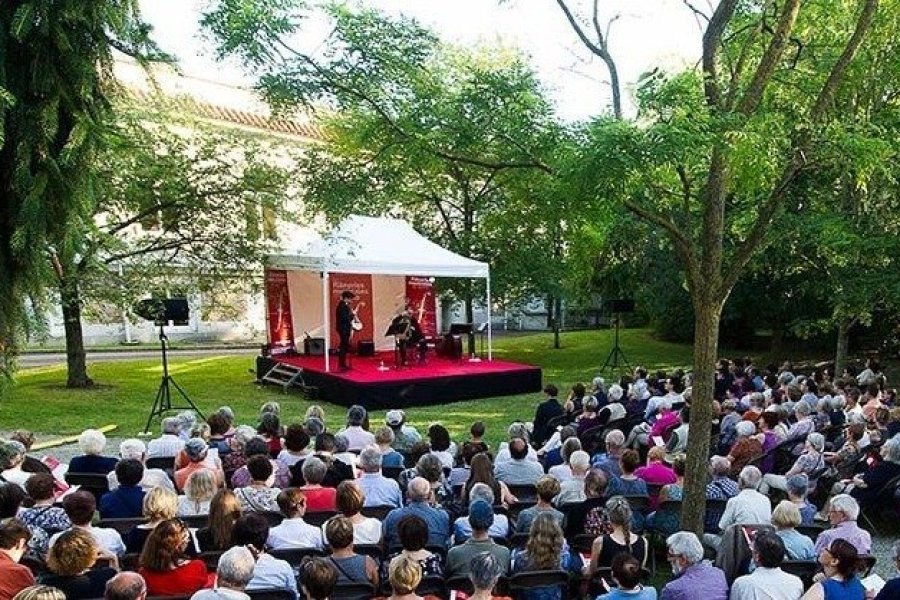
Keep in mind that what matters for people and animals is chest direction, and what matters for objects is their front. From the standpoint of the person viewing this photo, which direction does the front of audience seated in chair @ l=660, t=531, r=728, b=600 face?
facing away from the viewer and to the left of the viewer

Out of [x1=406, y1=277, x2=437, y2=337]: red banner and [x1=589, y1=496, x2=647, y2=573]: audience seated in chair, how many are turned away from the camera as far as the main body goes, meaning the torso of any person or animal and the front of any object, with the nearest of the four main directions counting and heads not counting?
1

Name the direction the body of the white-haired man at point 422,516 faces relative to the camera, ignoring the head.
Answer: away from the camera

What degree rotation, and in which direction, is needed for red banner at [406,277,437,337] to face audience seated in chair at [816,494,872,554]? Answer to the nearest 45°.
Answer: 0° — it already faces them

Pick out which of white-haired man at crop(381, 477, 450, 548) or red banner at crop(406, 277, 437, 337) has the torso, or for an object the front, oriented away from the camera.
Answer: the white-haired man

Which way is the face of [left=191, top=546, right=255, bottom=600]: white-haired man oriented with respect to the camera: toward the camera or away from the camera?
away from the camera

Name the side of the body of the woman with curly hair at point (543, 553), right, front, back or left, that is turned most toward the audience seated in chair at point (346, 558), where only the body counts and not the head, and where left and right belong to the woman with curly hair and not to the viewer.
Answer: left

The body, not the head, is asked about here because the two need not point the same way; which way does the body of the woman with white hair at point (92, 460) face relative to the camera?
away from the camera

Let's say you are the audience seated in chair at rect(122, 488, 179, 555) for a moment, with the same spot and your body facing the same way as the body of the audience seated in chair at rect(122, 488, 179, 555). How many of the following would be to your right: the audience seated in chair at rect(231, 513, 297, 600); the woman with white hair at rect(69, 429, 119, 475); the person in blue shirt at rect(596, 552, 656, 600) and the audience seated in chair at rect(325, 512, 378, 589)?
3

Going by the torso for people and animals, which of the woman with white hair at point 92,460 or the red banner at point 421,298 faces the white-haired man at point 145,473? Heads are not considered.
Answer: the red banner

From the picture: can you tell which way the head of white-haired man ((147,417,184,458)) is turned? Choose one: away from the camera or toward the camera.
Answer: away from the camera

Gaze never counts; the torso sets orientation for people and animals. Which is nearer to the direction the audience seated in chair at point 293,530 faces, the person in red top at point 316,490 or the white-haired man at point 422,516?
the person in red top

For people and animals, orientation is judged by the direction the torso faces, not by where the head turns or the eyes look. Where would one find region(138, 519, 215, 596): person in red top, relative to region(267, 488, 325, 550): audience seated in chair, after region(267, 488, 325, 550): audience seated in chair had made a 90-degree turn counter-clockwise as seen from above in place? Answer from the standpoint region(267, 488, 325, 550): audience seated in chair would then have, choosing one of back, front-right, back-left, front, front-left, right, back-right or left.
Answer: front-left

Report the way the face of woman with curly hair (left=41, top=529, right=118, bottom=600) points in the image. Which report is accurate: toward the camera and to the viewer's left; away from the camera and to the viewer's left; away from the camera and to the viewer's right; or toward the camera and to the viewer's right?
away from the camera and to the viewer's right

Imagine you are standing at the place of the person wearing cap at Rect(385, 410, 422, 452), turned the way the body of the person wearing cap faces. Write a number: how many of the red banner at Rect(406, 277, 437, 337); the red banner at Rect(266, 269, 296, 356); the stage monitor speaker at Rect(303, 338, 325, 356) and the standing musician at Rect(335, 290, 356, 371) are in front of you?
4

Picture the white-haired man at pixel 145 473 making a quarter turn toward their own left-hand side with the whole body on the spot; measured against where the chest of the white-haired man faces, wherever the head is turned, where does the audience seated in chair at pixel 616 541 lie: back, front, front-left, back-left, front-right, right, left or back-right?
back-left

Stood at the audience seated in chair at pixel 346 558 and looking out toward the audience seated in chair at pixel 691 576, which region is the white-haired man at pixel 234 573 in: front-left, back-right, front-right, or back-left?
back-right

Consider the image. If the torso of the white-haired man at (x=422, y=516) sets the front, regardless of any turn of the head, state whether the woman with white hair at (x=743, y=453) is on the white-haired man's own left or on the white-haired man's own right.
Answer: on the white-haired man's own right

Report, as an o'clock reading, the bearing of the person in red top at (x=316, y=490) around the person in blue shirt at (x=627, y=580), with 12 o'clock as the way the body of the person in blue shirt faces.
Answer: The person in red top is roughly at 10 o'clock from the person in blue shirt.

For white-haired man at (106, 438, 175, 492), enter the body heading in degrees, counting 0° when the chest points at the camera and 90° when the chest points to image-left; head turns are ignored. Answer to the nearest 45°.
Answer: approximately 180°

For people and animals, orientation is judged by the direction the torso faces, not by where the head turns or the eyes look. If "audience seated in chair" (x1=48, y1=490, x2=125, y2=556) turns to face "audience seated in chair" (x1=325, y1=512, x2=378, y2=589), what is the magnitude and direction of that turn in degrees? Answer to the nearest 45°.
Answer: approximately 135° to their right

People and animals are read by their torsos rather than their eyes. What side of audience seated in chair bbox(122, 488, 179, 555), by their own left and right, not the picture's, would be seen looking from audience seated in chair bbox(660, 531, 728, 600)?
right

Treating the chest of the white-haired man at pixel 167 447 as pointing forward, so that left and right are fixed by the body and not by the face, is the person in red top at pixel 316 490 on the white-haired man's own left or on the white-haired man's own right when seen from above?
on the white-haired man's own right
